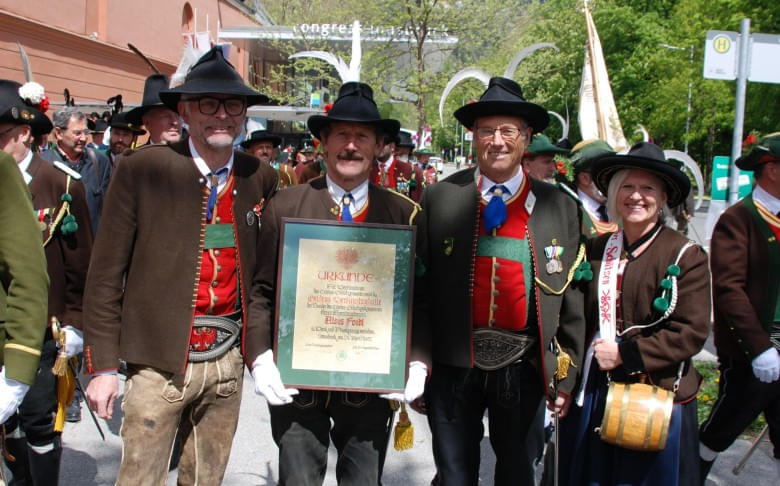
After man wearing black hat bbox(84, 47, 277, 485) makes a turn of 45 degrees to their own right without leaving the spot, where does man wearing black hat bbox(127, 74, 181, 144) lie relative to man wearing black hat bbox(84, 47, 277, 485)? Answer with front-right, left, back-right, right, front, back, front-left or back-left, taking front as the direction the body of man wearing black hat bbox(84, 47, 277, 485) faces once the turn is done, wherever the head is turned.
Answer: back

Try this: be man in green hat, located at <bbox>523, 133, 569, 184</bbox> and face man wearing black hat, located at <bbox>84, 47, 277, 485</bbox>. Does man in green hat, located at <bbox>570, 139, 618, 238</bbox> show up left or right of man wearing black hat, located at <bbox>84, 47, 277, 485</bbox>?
left

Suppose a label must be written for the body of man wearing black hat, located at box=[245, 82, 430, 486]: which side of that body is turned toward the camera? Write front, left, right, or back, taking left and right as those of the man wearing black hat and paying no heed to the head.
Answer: front

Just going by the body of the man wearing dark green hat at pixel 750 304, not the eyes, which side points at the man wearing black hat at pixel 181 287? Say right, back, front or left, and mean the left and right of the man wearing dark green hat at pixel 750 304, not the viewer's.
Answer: right

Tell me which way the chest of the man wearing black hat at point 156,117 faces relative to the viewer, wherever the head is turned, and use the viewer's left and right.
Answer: facing the viewer and to the right of the viewer

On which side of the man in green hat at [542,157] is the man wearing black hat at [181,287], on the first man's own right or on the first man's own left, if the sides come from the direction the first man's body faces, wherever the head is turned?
on the first man's own right

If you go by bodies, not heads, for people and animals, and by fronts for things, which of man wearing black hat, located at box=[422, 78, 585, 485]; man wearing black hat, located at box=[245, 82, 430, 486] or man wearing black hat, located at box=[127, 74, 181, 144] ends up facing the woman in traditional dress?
man wearing black hat, located at box=[127, 74, 181, 144]

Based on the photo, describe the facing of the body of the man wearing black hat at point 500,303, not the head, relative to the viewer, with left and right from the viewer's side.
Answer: facing the viewer

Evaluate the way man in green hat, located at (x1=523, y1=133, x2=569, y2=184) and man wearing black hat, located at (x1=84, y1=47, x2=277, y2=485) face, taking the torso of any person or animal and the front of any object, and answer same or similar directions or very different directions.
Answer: same or similar directions

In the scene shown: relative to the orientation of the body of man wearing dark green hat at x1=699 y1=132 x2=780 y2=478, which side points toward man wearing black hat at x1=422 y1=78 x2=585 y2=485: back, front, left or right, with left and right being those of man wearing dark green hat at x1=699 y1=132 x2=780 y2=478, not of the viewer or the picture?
right
